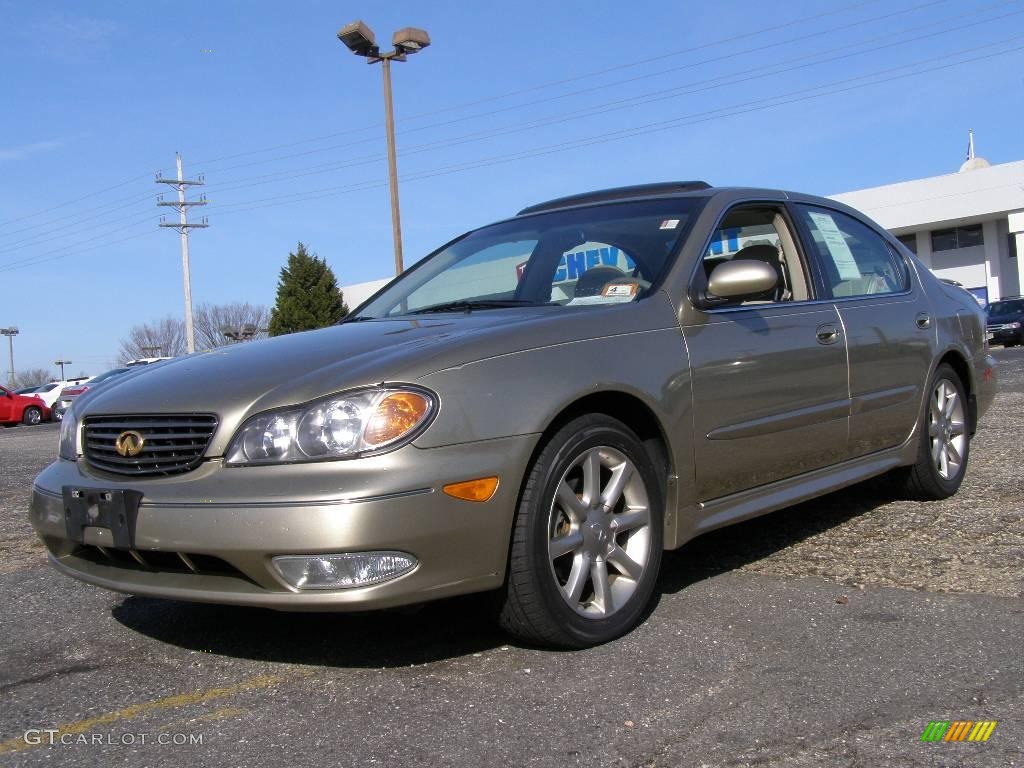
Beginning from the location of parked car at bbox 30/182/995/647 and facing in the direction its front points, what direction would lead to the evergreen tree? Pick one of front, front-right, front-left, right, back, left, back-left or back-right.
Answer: back-right

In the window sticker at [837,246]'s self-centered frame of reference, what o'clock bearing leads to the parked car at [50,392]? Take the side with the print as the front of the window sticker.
The parked car is roughly at 6 o'clock from the window sticker.

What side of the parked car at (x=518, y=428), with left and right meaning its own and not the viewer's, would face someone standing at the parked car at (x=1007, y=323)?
back

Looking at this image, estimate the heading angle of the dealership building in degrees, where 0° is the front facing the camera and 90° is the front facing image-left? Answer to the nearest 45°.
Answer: approximately 45°

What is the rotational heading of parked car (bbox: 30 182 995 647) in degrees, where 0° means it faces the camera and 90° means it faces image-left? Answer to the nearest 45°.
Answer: approximately 45°
